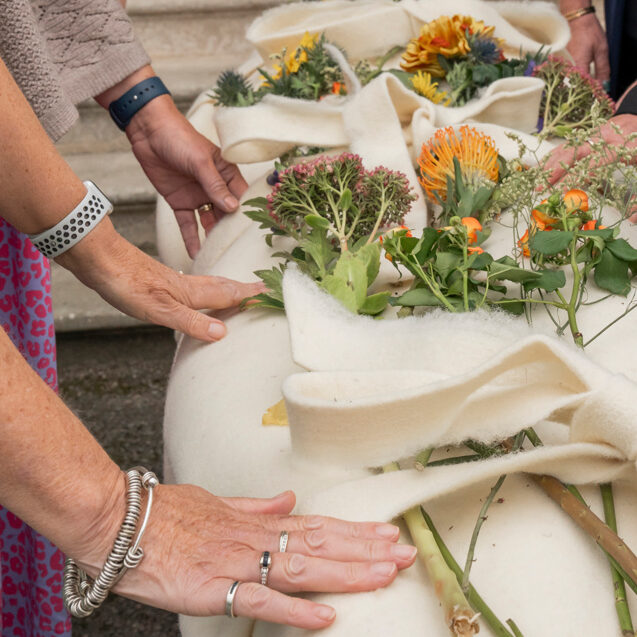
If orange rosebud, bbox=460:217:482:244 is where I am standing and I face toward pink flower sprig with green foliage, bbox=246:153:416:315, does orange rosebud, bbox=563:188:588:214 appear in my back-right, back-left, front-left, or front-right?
back-right

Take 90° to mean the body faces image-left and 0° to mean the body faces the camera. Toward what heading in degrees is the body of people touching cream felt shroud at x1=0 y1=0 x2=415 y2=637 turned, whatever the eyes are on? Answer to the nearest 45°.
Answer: approximately 270°
